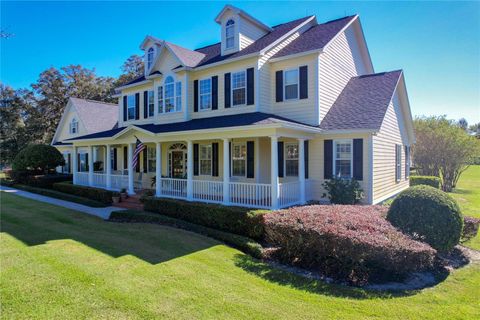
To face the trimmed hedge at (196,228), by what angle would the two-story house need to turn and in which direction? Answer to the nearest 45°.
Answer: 0° — it already faces it

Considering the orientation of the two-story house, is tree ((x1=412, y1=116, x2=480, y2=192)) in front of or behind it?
behind

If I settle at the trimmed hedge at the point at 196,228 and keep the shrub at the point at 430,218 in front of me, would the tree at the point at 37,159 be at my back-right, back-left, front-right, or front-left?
back-left

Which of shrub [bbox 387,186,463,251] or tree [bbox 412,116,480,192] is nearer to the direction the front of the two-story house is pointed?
the shrub

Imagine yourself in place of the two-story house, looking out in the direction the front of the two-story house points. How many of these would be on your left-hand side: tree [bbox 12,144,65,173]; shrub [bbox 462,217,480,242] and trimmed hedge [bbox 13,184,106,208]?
1

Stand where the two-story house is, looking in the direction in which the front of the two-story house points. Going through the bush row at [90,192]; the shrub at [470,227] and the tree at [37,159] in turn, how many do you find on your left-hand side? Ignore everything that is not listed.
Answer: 1

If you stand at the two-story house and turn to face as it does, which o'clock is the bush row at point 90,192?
The bush row is roughly at 2 o'clock from the two-story house.

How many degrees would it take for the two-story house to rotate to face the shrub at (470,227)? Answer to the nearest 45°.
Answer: approximately 90° to its left

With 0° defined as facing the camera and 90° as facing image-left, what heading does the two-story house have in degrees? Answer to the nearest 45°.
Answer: approximately 45°

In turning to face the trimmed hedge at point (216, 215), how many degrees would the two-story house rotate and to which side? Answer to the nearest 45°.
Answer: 0° — it already faces it

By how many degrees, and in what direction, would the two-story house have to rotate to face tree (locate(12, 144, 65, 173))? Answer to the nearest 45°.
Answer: approximately 90° to its right

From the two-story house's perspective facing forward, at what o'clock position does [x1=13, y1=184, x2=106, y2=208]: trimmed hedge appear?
The trimmed hedge is roughly at 2 o'clock from the two-story house.

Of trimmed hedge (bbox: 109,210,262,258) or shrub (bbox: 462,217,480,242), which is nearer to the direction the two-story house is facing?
the trimmed hedge
